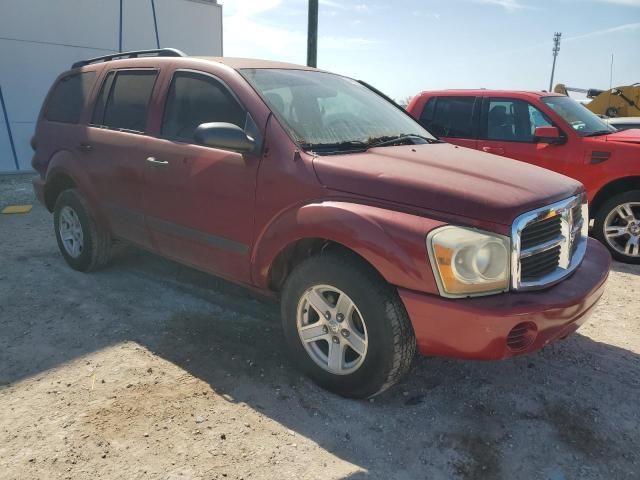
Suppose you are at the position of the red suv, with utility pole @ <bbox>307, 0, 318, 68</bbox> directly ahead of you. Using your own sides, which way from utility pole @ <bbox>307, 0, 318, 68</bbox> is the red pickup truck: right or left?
right

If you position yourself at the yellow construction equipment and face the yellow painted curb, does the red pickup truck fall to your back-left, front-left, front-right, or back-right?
front-left

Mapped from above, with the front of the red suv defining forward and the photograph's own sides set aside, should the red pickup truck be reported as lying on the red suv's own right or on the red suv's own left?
on the red suv's own left

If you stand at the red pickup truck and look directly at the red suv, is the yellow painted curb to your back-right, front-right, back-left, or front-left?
front-right

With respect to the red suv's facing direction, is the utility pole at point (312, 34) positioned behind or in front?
behind

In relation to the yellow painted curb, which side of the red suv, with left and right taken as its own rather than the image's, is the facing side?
back

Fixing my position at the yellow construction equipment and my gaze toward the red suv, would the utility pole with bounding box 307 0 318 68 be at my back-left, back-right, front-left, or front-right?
front-right

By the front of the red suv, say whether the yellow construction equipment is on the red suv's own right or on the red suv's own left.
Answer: on the red suv's own left

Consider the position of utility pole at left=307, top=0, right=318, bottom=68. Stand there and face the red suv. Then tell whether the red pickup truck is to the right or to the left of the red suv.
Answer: left
